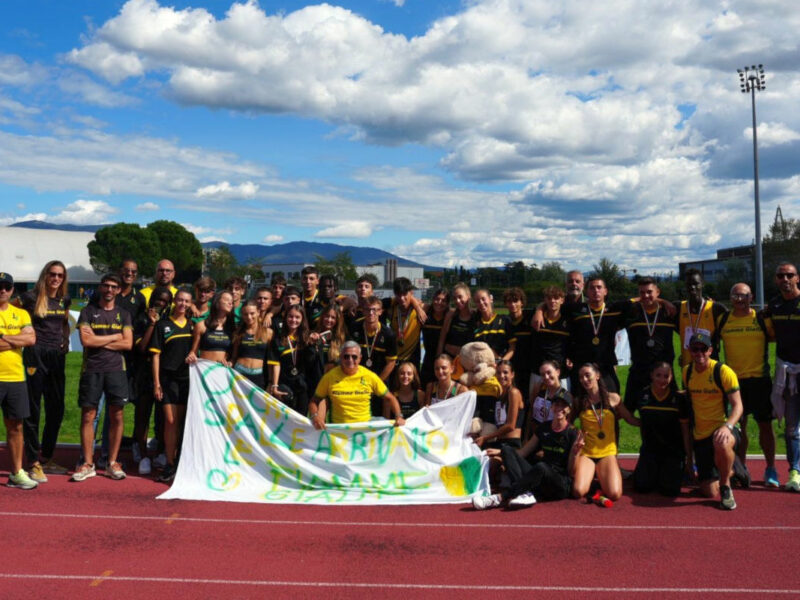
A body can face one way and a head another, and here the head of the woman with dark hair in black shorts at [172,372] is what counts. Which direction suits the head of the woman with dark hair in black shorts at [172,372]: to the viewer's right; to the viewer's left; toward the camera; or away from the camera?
toward the camera

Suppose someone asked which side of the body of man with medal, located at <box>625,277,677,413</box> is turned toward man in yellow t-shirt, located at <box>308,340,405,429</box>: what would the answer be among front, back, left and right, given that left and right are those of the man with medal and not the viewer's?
right

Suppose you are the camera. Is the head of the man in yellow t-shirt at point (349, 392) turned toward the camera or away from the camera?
toward the camera

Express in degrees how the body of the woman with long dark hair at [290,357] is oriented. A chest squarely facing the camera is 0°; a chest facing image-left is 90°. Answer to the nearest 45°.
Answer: approximately 0°

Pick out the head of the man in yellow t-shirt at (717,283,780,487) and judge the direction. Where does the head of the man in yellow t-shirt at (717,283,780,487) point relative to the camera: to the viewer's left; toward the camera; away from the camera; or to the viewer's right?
toward the camera

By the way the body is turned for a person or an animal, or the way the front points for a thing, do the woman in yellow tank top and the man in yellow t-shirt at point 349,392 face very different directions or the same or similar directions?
same or similar directions

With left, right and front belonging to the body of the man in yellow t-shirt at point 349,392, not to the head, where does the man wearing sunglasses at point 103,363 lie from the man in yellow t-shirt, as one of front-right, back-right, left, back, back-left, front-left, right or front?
right

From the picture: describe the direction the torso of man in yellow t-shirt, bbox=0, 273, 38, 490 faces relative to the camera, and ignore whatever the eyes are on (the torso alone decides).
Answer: toward the camera

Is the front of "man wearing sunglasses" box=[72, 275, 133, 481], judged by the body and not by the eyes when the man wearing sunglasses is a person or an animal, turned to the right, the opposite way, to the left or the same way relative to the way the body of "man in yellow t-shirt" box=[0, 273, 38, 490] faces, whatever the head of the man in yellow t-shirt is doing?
the same way

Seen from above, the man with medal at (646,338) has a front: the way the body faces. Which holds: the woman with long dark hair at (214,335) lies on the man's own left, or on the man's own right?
on the man's own right

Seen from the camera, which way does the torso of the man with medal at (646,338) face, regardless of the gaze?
toward the camera

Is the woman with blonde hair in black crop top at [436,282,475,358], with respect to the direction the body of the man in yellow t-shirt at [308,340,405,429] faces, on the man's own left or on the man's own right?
on the man's own left

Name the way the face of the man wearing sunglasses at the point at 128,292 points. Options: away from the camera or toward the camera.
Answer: toward the camera

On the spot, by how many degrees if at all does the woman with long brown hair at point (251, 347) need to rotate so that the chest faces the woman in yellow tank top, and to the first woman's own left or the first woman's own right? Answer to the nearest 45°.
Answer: approximately 45° to the first woman's own left

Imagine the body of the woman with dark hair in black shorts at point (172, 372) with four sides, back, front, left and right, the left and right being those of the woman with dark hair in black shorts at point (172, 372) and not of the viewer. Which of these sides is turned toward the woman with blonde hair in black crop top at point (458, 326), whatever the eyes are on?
left
